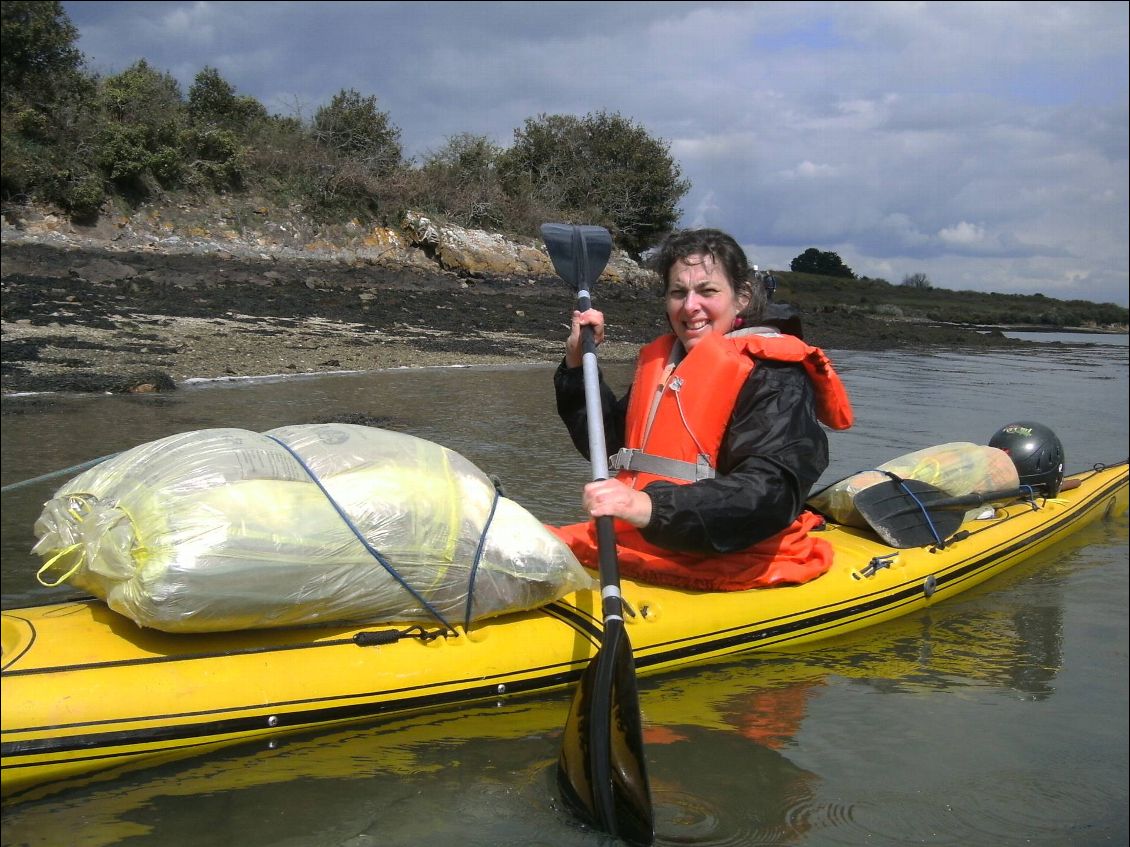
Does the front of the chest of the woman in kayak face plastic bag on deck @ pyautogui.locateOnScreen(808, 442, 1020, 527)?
no

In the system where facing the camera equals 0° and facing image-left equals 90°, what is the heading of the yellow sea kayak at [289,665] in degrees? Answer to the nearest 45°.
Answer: approximately 45°

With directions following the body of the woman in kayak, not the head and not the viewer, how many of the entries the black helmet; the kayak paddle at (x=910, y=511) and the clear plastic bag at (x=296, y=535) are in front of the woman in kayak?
1

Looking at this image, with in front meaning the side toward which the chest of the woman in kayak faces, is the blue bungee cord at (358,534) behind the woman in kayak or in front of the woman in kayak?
in front

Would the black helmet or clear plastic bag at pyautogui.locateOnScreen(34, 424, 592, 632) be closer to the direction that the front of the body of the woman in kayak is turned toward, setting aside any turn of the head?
the clear plastic bag

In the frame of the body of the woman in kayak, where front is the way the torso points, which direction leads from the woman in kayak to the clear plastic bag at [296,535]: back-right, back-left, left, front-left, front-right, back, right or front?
front

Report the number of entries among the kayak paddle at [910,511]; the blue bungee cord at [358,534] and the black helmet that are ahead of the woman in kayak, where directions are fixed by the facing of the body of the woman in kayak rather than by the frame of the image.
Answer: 1
